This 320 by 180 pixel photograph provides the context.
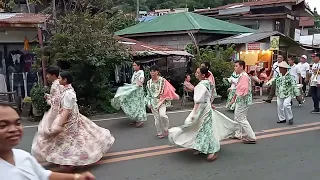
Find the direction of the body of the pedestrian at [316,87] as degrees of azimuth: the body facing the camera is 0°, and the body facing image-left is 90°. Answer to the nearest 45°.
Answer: approximately 45°

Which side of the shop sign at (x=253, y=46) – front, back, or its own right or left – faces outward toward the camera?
front

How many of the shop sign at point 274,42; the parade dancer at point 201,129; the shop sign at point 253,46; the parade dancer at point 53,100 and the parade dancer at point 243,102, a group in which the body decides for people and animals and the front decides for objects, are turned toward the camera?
2

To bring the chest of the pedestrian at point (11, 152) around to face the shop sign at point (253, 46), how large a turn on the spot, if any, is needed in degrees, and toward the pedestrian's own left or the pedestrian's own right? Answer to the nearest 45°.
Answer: approximately 90° to the pedestrian's own left

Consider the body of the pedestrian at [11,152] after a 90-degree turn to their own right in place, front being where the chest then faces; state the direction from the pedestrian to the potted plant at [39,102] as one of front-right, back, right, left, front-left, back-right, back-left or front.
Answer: back-right

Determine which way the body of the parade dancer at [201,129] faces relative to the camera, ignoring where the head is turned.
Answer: to the viewer's left

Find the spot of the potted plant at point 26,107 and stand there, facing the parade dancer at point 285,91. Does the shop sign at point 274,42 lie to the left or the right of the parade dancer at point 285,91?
left

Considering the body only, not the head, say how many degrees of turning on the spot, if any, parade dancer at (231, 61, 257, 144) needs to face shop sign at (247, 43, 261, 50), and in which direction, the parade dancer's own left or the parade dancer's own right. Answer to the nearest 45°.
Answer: approximately 90° to the parade dancer's own right

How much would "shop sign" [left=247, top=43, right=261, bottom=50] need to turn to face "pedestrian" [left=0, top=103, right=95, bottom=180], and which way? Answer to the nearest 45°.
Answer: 0° — it already faces them

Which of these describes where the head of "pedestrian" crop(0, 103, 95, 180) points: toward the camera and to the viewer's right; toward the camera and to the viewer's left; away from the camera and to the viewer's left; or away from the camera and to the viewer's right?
toward the camera and to the viewer's right

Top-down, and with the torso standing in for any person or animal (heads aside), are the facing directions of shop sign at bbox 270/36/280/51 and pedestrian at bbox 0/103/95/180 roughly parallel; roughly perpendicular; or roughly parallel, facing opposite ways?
roughly parallel
